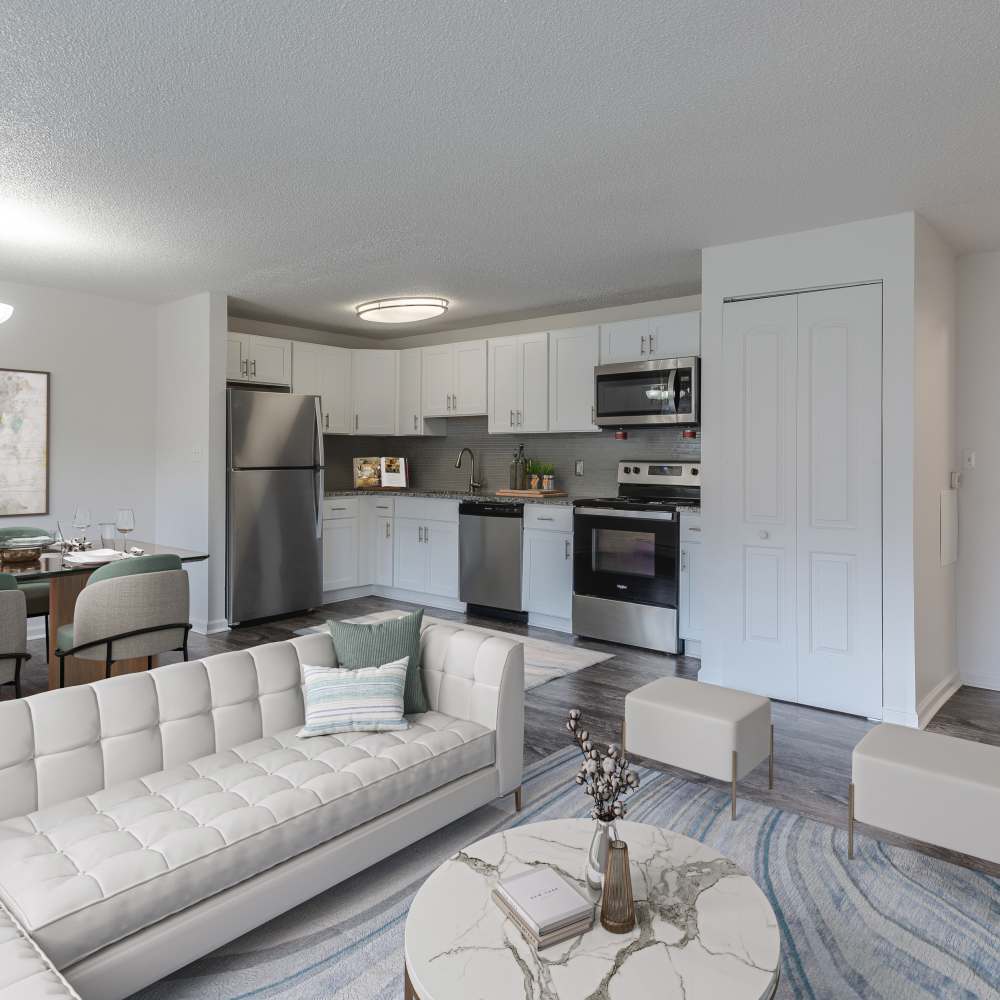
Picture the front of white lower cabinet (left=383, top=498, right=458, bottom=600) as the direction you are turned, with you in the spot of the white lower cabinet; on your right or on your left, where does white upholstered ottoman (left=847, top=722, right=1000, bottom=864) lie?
on your left

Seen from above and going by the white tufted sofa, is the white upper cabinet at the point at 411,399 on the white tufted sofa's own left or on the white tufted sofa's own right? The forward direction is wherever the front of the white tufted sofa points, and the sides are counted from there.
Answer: on the white tufted sofa's own left

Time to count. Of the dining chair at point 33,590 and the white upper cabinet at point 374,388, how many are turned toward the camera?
2

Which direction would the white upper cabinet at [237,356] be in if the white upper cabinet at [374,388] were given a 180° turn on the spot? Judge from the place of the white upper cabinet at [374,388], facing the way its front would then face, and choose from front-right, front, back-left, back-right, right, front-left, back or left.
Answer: back-left

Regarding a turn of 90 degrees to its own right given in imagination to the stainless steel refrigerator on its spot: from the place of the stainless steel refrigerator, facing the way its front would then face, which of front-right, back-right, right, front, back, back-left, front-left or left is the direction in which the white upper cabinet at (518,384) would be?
back-left

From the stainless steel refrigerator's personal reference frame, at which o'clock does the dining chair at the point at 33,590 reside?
The dining chair is roughly at 3 o'clock from the stainless steel refrigerator.

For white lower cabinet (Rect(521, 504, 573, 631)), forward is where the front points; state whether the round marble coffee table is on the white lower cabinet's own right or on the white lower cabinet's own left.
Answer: on the white lower cabinet's own left

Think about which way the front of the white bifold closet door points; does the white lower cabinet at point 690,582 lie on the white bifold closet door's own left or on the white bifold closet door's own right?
on the white bifold closet door's own right

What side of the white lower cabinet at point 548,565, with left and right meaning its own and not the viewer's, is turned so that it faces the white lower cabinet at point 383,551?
right

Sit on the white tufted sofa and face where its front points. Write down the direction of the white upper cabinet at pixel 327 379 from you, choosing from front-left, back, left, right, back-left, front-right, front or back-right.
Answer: back-left
